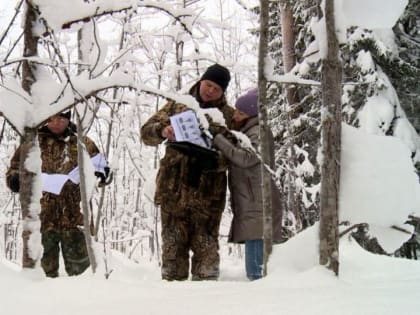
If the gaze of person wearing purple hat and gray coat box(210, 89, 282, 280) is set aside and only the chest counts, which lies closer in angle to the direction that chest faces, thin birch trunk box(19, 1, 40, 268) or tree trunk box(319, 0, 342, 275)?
the thin birch trunk

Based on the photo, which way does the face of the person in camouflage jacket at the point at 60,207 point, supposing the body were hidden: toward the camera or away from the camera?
toward the camera

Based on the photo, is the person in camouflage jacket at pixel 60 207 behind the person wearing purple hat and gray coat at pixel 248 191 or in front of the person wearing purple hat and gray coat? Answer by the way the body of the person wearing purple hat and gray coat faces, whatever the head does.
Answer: in front

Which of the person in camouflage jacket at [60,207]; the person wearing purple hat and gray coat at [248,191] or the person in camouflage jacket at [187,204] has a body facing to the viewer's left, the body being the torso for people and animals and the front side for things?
the person wearing purple hat and gray coat

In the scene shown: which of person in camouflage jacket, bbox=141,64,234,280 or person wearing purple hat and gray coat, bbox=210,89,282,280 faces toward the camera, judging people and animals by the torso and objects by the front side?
the person in camouflage jacket

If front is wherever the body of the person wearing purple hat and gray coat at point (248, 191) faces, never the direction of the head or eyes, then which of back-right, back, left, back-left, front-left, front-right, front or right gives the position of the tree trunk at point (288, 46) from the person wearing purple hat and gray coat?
right

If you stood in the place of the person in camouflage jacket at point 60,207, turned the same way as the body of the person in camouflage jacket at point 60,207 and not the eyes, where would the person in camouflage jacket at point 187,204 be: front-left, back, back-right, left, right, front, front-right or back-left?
front-left

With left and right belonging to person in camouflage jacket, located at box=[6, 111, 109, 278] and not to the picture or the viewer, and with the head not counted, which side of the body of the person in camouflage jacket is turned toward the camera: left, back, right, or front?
front

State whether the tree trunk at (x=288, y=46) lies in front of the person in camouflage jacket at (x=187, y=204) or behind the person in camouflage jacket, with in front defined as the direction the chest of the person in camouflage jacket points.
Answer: behind

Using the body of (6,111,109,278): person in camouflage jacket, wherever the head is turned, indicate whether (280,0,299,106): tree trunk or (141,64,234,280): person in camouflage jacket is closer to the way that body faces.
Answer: the person in camouflage jacket

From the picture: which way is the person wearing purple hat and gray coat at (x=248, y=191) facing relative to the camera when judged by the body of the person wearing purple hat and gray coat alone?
to the viewer's left

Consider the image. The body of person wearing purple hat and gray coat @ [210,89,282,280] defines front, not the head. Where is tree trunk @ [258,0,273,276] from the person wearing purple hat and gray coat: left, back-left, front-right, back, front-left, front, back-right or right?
left

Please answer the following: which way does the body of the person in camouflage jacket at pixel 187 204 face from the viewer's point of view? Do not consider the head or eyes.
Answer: toward the camera

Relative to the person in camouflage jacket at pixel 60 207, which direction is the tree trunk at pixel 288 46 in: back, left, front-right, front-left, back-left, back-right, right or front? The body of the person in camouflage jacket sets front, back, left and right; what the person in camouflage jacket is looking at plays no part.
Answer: back-left

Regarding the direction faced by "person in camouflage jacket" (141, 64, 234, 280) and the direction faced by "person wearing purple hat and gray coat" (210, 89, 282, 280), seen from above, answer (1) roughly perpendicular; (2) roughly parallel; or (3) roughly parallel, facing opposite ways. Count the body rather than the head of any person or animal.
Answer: roughly perpendicular

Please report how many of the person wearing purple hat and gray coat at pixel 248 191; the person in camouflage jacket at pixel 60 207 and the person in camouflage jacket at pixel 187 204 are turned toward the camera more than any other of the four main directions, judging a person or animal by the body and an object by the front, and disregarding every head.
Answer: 2
